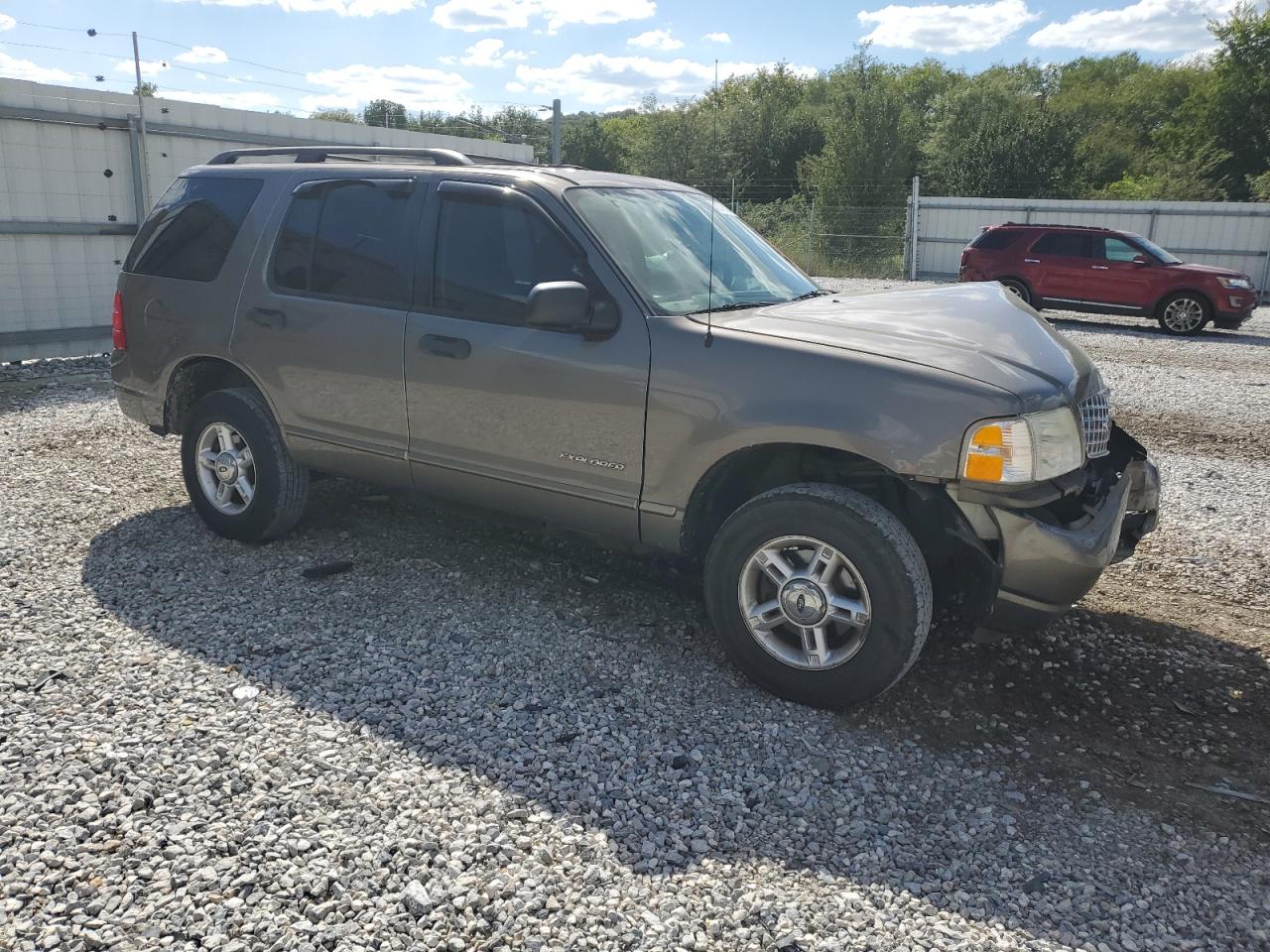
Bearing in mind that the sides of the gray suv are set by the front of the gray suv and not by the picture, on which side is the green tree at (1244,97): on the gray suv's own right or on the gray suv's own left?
on the gray suv's own left

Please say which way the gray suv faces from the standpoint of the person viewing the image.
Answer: facing the viewer and to the right of the viewer

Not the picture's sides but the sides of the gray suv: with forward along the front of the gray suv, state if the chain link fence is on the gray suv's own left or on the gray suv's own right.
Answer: on the gray suv's own left

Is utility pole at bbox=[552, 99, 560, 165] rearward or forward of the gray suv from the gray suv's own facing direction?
rearward

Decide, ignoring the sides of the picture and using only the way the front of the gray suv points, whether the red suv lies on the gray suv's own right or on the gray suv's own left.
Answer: on the gray suv's own left

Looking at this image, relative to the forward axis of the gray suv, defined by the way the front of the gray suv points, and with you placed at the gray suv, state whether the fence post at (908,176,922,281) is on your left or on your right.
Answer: on your left
